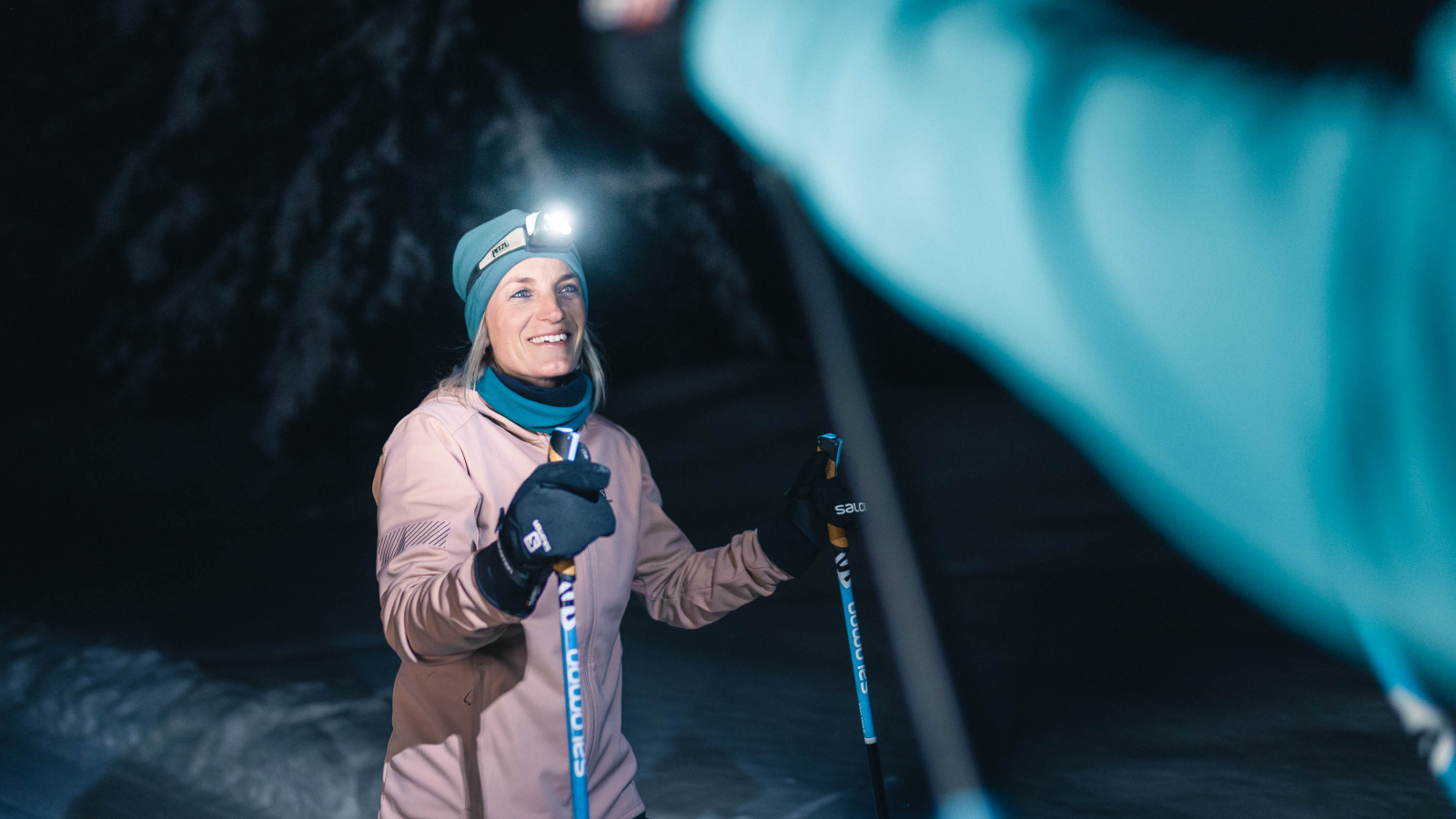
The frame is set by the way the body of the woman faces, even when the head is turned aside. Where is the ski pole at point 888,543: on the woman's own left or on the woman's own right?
on the woman's own left

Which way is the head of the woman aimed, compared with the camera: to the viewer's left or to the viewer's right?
to the viewer's right

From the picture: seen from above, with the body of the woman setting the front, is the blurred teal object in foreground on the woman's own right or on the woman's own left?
on the woman's own left
